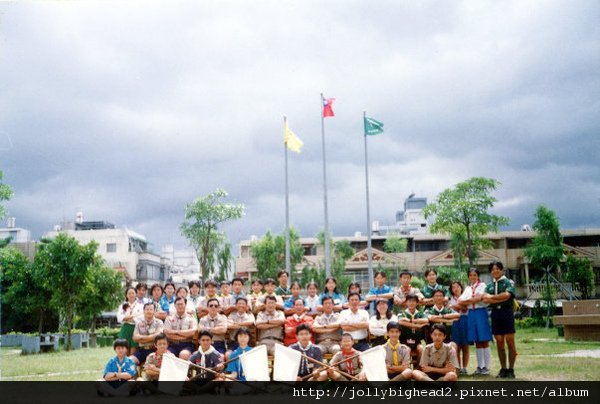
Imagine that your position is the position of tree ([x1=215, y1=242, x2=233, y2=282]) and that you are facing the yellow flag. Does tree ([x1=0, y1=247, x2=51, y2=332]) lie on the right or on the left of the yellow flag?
right

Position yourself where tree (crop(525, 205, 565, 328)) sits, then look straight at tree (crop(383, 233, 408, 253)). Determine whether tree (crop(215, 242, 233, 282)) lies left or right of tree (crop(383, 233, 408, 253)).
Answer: left

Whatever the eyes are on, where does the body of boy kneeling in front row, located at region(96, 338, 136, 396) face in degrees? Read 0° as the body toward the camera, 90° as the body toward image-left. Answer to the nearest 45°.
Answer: approximately 0°

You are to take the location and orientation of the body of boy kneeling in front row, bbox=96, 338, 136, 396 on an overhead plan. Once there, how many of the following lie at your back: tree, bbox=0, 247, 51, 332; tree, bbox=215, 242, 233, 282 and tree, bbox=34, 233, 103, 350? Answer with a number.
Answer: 3

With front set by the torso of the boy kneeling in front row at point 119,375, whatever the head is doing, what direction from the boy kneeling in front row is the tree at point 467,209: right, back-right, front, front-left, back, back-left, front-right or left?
back-left

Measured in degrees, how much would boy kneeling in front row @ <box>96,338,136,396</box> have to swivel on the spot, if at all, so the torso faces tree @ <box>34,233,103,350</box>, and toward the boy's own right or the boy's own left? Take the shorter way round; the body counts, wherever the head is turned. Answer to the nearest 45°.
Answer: approximately 180°

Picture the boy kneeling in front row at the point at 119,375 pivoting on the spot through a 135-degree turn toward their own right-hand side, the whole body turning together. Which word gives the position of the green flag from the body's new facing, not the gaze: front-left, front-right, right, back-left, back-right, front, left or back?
right
